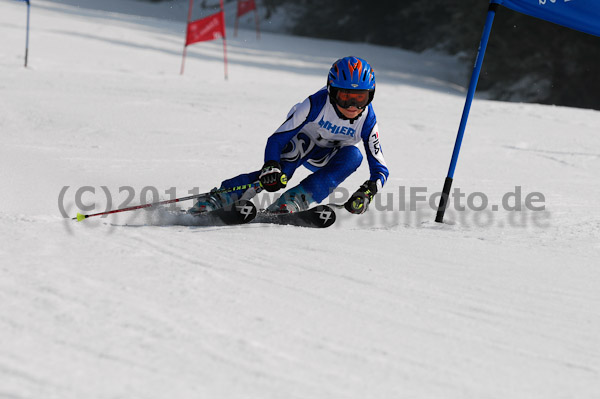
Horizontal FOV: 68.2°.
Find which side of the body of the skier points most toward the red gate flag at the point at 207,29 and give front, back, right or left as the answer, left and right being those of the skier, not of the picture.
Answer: back

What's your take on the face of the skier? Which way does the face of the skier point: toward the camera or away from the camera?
toward the camera

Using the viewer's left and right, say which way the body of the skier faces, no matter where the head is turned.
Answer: facing the viewer

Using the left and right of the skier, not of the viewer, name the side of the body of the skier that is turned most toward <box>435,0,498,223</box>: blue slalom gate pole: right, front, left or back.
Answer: left
